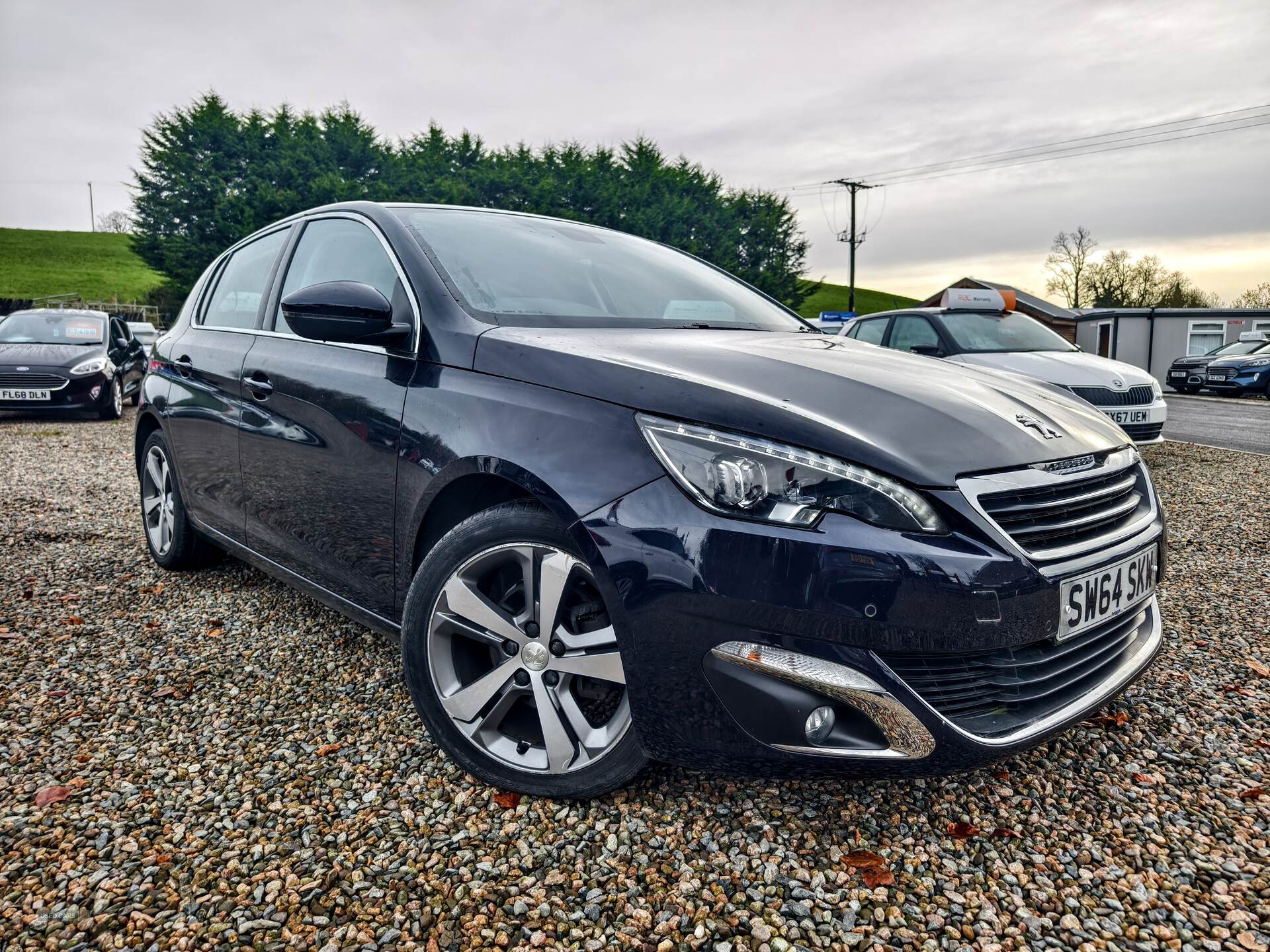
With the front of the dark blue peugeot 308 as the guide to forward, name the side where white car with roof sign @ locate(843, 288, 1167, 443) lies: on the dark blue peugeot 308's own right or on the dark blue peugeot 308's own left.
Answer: on the dark blue peugeot 308's own left

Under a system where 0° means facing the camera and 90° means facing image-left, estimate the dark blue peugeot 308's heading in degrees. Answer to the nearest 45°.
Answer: approximately 315°

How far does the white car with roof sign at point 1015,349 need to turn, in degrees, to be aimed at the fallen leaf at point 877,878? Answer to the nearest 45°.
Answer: approximately 45° to its right

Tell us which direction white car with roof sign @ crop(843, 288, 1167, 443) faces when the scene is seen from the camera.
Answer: facing the viewer and to the right of the viewer

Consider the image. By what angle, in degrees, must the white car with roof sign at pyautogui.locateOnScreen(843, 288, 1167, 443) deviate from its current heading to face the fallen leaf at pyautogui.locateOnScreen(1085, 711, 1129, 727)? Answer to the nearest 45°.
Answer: approximately 45° to its right

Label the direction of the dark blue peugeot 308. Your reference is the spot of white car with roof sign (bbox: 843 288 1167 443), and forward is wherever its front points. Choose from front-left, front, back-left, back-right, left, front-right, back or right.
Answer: front-right

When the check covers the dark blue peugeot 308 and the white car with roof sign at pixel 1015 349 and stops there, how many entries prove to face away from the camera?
0
